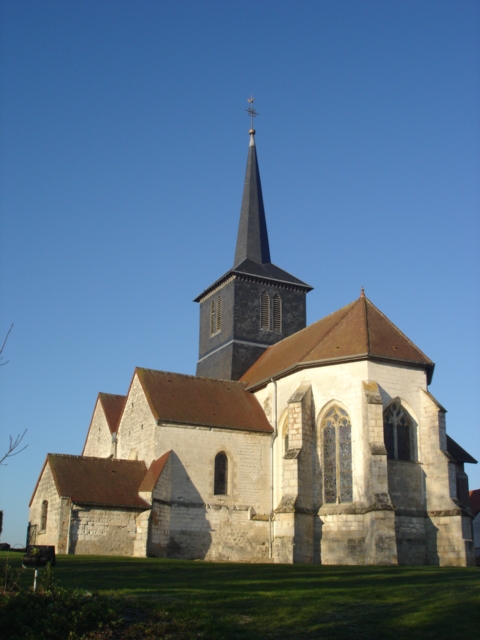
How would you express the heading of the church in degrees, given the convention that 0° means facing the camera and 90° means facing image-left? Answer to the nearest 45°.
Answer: approximately 135°
